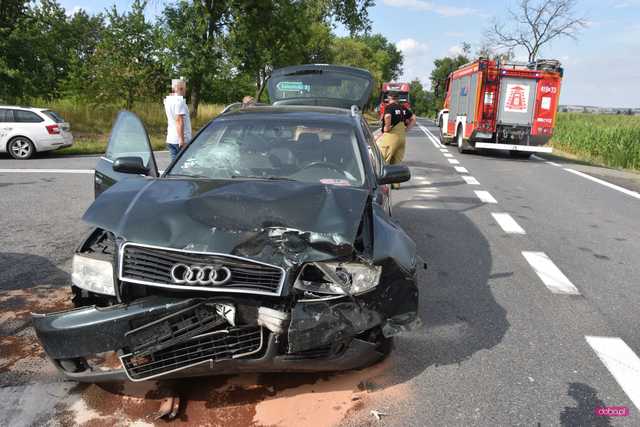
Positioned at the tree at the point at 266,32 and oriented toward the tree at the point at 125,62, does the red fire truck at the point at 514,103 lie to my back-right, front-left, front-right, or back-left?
back-left

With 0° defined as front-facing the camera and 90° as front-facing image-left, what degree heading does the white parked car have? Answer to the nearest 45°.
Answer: approximately 90°

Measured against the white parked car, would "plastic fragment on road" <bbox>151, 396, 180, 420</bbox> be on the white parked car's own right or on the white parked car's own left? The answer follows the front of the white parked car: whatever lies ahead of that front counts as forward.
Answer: on the white parked car's own left

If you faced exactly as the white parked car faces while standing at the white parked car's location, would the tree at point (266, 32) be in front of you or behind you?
behind

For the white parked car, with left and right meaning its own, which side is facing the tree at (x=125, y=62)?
right

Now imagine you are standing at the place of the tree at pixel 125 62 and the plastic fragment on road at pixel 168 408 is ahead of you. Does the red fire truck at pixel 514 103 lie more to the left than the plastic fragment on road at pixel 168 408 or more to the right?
left

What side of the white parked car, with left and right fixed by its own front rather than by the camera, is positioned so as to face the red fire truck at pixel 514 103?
back

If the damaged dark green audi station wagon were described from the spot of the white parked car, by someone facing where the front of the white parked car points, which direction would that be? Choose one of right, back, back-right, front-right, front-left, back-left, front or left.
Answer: left
